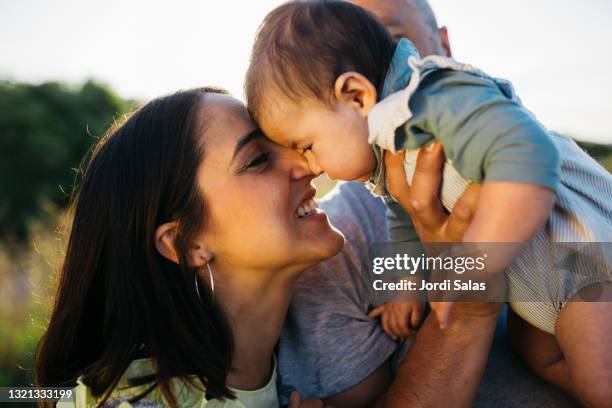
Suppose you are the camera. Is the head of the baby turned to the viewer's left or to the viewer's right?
to the viewer's left

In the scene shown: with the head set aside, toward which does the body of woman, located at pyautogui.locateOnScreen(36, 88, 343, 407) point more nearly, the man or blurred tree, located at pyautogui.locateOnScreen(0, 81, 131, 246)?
the man

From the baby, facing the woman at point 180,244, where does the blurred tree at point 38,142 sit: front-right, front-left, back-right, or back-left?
front-right

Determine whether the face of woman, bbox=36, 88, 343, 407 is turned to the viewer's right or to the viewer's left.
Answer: to the viewer's right
